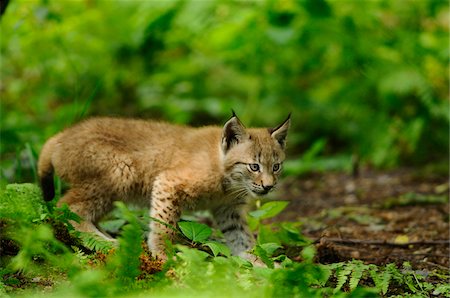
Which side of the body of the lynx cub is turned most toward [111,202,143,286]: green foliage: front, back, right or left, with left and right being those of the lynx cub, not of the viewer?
right

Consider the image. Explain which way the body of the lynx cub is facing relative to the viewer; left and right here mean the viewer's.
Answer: facing to the right of the viewer

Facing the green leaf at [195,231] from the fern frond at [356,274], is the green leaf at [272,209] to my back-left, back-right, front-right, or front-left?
front-right

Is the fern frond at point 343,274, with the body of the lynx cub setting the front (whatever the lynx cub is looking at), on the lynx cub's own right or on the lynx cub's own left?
on the lynx cub's own right

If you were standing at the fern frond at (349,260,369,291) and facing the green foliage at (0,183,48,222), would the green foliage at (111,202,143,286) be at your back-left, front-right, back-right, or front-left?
front-left

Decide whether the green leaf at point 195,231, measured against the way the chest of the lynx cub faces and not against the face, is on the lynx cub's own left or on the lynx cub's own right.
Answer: on the lynx cub's own right

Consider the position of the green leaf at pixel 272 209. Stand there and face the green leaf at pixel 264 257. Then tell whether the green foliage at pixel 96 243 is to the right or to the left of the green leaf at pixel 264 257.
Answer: right

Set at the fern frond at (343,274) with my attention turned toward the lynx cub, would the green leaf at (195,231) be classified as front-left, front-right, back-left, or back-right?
front-left

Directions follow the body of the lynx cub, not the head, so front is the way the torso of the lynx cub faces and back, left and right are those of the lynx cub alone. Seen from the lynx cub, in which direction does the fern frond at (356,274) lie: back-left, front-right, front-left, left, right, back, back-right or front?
front-right
